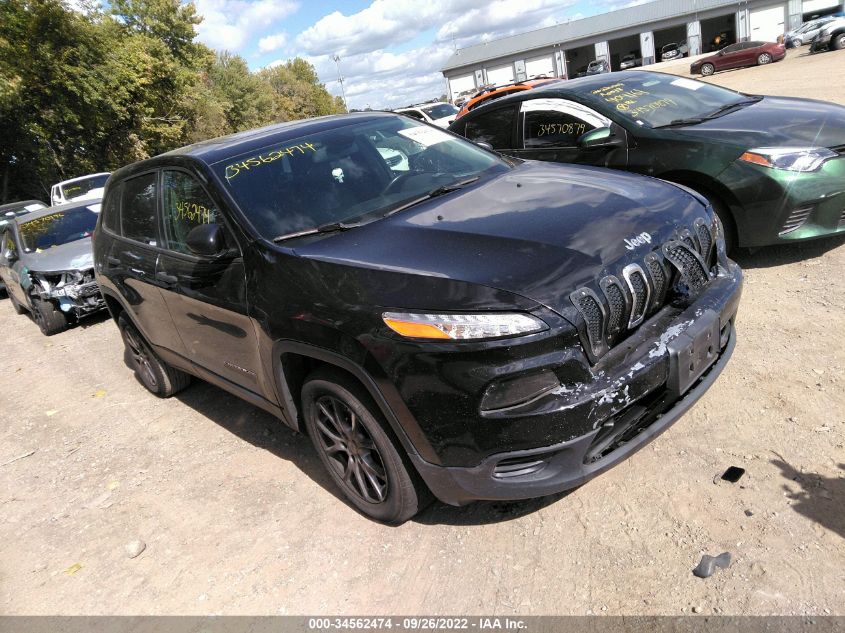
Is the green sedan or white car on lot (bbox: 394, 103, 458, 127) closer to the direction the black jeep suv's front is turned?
the green sedan

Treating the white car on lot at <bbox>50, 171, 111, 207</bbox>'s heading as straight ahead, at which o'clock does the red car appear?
The red car is roughly at 10 o'clock from the white car on lot.

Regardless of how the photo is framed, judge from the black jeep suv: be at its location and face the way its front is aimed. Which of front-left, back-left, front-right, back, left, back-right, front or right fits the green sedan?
left

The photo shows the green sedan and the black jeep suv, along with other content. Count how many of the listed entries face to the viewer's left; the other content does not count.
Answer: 0

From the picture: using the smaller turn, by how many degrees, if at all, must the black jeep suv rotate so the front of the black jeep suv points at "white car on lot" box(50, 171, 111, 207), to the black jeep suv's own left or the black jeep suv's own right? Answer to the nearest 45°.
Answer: approximately 180°

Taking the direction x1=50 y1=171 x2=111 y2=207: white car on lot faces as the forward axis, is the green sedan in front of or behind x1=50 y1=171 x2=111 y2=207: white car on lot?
in front

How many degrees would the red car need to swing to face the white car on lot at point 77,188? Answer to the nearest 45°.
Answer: approximately 45° to its left

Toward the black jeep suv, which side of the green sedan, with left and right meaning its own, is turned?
right

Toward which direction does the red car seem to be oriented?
to the viewer's left

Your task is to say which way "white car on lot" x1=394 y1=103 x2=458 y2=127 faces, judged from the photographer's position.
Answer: facing the viewer and to the right of the viewer

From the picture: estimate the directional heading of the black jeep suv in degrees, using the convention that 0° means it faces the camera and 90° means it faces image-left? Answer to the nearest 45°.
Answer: approximately 315°

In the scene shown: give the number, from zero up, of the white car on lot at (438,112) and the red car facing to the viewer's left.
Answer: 1
